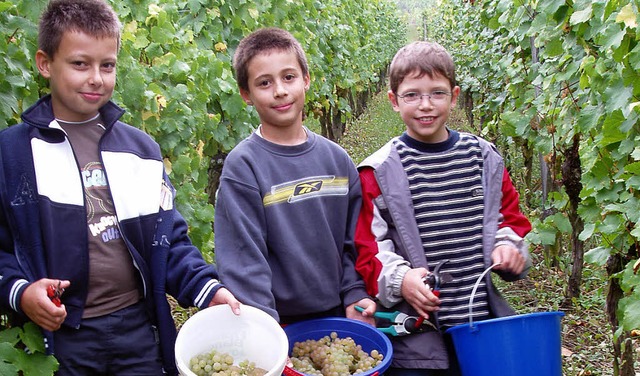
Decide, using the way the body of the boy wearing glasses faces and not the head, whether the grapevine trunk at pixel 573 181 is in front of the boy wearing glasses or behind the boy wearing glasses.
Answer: behind

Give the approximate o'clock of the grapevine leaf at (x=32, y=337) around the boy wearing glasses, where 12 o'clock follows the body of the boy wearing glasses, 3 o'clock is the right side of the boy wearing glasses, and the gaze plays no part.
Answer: The grapevine leaf is roughly at 2 o'clock from the boy wearing glasses.

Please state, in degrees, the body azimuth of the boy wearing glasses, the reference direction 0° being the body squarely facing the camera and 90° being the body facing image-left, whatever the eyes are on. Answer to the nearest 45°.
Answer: approximately 0°

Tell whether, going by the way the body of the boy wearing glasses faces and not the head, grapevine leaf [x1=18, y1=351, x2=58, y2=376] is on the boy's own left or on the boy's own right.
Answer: on the boy's own right

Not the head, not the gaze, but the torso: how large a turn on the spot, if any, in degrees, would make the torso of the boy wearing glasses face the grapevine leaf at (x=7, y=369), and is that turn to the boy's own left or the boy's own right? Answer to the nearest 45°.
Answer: approximately 45° to the boy's own right

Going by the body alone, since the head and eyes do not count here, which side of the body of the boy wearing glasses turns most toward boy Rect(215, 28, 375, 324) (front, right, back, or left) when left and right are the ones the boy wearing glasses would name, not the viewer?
right
